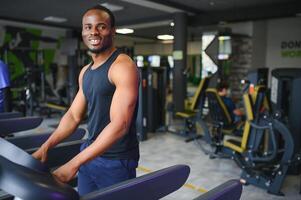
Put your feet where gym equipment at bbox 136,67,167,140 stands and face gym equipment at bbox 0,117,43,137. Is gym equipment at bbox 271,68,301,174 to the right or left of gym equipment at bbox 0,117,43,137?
left

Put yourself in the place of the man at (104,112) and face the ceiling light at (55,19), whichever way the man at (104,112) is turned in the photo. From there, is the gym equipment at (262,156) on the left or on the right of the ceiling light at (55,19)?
right

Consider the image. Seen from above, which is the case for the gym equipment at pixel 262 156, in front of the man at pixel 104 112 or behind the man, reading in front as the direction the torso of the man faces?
behind

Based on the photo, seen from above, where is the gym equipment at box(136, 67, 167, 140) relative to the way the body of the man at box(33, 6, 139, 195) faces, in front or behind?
behind

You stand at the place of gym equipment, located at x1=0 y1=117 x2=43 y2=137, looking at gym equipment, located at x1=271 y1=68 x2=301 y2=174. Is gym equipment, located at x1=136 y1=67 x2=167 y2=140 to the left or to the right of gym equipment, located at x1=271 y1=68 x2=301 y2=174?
left

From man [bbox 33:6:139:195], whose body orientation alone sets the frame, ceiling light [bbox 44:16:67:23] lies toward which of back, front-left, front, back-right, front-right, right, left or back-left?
back-right

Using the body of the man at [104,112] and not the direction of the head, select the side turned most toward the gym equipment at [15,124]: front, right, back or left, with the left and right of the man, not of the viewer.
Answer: right

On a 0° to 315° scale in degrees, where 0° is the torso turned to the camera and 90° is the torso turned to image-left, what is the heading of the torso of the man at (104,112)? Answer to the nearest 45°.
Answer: approximately 45°
